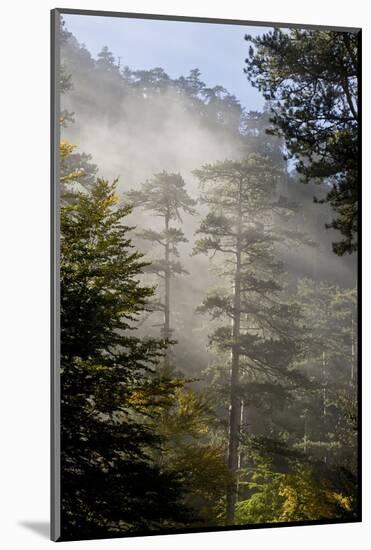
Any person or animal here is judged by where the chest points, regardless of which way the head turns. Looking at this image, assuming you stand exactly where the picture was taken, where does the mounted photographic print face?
facing the viewer and to the right of the viewer
